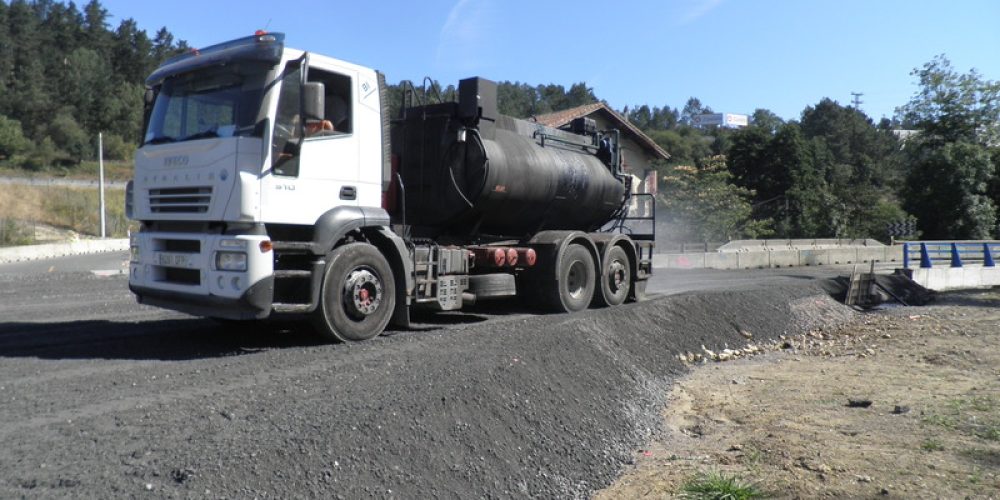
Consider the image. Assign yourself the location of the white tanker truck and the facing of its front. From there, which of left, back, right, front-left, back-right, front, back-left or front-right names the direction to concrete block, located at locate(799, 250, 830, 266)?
back

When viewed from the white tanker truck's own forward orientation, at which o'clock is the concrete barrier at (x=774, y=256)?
The concrete barrier is roughly at 6 o'clock from the white tanker truck.

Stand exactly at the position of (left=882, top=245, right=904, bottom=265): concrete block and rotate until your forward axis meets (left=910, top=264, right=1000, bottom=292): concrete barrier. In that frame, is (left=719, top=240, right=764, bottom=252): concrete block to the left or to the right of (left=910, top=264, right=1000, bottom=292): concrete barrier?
right

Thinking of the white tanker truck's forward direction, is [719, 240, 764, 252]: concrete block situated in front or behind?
behind

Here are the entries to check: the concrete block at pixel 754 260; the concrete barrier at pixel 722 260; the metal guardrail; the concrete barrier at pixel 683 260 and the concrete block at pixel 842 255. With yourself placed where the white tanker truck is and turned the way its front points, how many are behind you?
5

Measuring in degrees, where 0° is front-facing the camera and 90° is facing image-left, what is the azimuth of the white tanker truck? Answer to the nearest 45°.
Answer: approximately 45°

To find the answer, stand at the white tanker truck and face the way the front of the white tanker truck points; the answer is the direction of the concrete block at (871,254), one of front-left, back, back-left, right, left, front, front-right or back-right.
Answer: back

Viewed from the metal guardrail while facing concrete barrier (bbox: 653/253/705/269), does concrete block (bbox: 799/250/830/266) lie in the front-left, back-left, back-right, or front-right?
front-right

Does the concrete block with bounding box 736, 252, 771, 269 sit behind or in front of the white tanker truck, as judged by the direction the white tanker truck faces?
behind

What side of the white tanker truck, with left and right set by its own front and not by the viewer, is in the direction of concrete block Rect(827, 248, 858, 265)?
back

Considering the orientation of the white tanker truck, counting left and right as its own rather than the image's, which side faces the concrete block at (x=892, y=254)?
back

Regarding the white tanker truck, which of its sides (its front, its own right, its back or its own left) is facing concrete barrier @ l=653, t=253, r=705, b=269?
back

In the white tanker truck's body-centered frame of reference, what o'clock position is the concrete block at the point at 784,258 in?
The concrete block is roughly at 6 o'clock from the white tanker truck.
